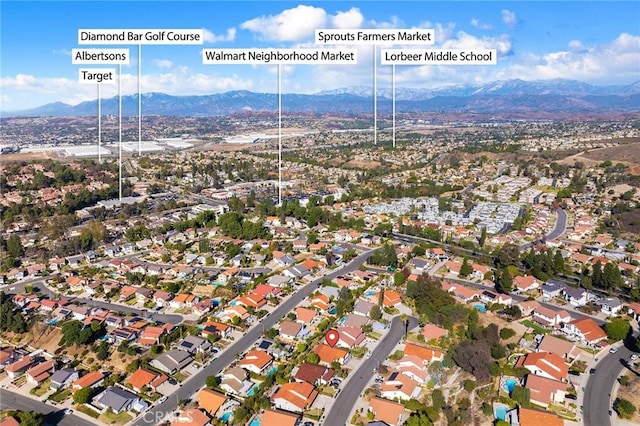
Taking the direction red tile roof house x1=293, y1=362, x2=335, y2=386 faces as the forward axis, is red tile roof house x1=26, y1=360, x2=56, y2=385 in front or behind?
behind

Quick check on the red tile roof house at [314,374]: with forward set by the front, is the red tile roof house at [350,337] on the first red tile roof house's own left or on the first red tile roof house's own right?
on the first red tile roof house's own left

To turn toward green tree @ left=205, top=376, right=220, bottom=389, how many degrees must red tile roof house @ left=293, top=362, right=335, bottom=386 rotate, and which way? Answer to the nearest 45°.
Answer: approximately 135° to its right

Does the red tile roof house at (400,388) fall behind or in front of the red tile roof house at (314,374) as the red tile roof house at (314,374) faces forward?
in front

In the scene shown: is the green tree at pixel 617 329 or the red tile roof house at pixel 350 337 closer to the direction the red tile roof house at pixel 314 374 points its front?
the green tree

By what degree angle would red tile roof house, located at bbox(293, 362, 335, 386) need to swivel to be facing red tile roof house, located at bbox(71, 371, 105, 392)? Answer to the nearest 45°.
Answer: approximately 135° to its right

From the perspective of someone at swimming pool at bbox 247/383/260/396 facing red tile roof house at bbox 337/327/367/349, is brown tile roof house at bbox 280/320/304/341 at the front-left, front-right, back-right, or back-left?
front-left

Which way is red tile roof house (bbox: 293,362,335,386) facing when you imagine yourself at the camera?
facing the viewer and to the right of the viewer

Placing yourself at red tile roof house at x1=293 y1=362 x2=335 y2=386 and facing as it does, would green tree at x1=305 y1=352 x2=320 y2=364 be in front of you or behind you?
behind

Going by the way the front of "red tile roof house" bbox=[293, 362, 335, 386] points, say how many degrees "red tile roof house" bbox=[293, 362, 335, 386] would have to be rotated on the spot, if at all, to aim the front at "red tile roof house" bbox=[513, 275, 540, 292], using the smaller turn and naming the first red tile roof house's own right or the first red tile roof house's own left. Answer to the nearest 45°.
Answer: approximately 90° to the first red tile roof house's own left
